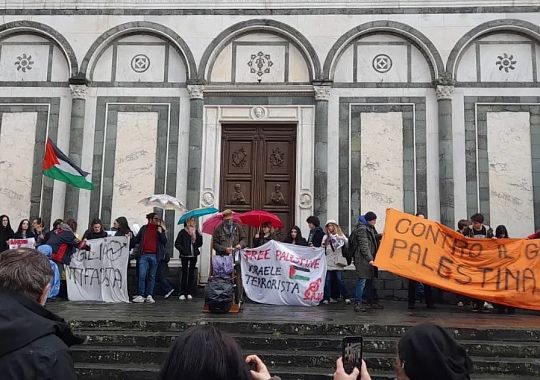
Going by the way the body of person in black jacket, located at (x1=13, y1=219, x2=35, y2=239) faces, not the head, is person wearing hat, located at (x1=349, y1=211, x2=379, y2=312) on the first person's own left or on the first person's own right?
on the first person's own left

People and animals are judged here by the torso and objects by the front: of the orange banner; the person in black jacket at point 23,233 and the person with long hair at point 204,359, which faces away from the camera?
the person with long hair

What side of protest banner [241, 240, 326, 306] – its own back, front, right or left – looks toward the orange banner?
left

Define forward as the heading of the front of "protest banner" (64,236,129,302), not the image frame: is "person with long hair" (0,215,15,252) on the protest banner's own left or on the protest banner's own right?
on the protest banner's own right

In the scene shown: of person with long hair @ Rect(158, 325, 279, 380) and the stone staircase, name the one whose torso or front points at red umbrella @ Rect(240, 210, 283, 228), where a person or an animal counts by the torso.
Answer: the person with long hair

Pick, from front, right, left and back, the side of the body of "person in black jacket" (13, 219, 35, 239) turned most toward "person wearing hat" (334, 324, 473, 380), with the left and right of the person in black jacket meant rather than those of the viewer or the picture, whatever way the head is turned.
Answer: front

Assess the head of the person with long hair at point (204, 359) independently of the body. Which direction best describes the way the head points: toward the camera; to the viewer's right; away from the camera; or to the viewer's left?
away from the camera

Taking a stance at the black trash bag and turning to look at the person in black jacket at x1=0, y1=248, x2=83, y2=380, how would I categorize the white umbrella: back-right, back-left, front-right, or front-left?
back-right

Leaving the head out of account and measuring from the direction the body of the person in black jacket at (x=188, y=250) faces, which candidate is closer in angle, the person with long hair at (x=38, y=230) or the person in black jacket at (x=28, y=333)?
the person in black jacket

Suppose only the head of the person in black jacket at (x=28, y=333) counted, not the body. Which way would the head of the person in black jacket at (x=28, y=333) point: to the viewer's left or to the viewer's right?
to the viewer's right

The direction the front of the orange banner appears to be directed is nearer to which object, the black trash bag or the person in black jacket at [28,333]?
the person in black jacket
